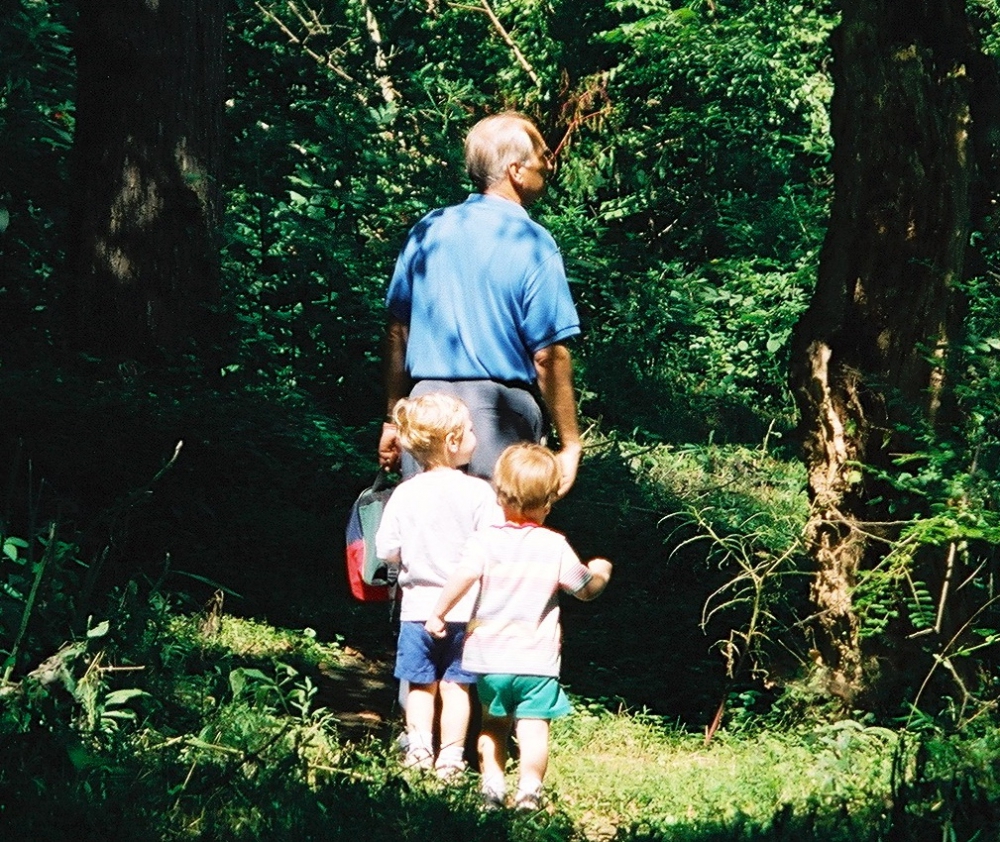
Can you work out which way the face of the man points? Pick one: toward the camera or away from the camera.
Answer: away from the camera

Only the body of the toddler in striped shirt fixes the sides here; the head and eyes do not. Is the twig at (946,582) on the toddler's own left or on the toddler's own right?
on the toddler's own right

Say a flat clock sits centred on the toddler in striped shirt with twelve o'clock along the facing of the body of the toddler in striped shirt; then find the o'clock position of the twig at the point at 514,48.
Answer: The twig is roughly at 12 o'clock from the toddler in striped shirt.

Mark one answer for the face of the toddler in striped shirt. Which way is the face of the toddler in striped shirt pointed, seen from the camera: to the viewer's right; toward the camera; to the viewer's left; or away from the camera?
away from the camera

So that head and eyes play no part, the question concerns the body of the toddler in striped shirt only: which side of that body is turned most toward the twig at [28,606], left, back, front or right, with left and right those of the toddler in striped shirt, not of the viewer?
left

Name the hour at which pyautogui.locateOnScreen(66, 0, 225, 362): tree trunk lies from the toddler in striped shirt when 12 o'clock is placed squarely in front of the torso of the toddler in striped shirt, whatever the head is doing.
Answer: The tree trunk is roughly at 11 o'clock from the toddler in striped shirt.

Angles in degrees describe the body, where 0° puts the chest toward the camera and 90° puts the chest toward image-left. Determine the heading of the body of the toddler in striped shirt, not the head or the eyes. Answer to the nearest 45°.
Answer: approximately 180°
